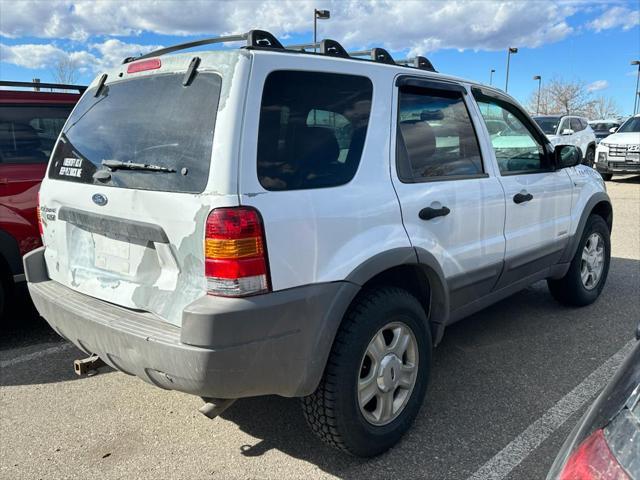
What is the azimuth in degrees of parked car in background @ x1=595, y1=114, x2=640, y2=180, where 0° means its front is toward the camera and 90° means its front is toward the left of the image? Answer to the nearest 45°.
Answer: approximately 45°

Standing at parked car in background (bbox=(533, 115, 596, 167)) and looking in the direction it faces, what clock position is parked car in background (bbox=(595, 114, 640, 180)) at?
parked car in background (bbox=(595, 114, 640, 180)) is roughly at 8 o'clock from parked car in background (bbox=(533, 115, 596, 167)).

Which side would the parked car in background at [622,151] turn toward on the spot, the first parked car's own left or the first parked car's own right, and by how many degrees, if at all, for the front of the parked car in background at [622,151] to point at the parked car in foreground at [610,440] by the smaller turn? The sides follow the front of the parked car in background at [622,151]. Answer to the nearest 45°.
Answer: approximately 45° to the first parked car's own left

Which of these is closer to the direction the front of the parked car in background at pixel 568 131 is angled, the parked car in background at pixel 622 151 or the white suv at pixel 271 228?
the white suv

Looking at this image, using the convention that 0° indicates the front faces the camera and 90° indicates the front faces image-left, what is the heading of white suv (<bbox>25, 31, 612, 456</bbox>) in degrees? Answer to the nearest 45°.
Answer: approximately 225°

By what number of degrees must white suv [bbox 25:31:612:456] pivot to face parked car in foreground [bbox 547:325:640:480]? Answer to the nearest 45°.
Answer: approximately 90° to its right
